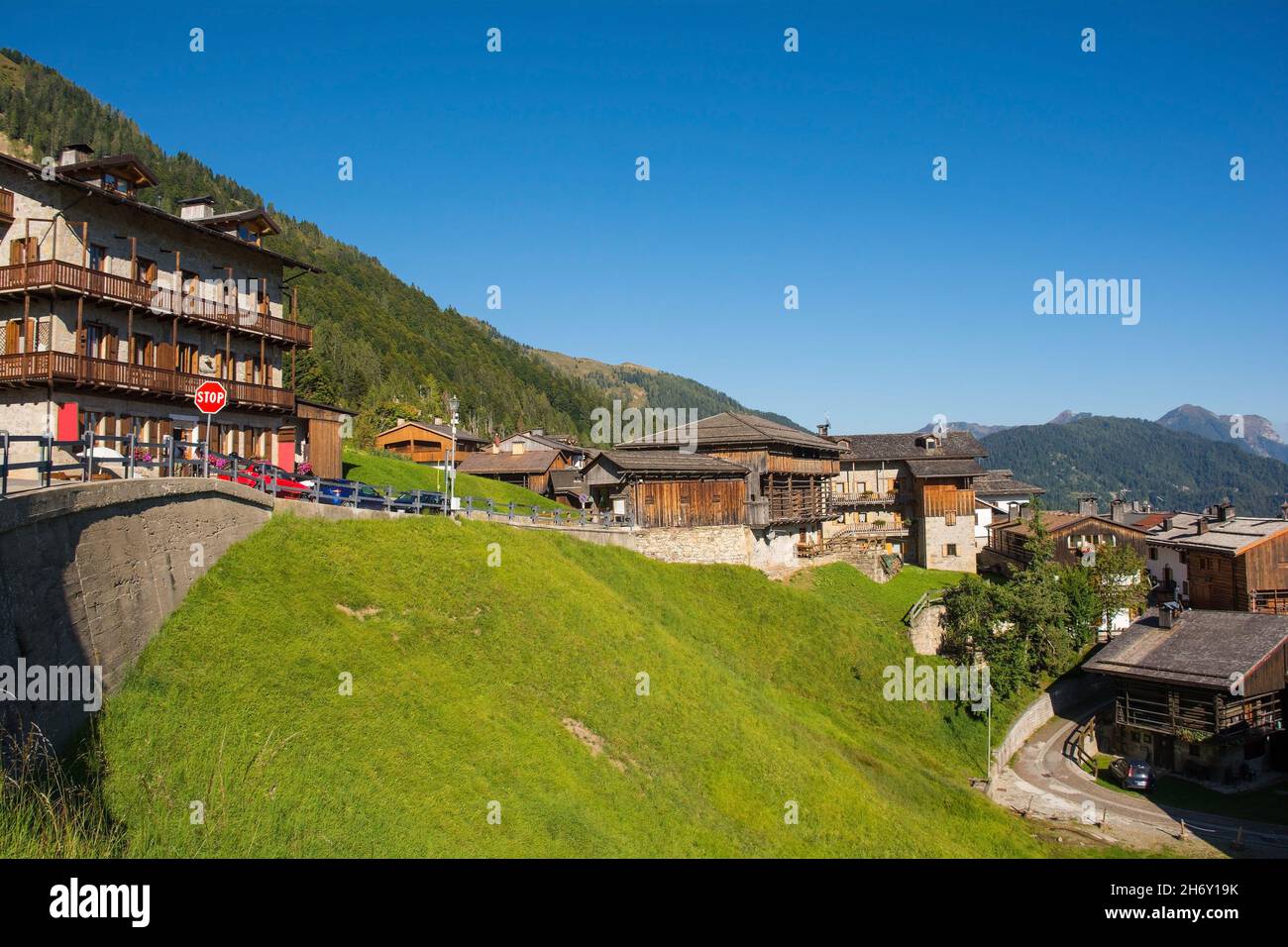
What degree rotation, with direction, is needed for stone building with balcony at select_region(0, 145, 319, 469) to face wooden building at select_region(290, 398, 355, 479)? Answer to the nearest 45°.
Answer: approximately 90° to its left

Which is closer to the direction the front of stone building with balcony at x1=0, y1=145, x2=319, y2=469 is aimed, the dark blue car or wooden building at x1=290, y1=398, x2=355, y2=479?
the dark blue car

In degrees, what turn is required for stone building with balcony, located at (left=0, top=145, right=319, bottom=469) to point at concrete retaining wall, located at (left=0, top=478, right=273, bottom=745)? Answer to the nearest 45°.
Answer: approximately 45° to its right

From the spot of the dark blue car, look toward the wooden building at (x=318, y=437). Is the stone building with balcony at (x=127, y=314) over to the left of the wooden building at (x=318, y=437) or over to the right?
left
